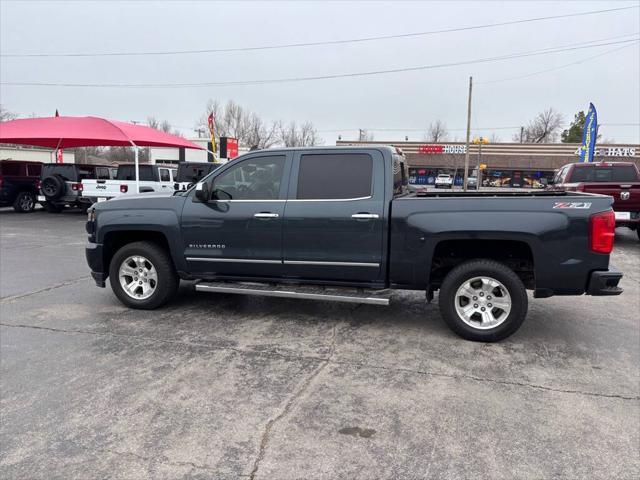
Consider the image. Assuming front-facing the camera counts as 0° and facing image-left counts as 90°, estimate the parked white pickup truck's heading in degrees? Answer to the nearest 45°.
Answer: approximately 225°

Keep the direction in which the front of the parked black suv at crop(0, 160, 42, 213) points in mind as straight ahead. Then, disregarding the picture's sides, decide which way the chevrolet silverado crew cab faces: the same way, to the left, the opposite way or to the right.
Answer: to the left

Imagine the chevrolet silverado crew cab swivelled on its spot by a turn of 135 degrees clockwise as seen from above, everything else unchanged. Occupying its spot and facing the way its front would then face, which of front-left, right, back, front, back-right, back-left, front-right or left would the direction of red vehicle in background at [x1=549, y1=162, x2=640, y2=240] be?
front

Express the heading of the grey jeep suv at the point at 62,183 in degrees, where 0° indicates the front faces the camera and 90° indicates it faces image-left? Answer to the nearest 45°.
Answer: approximately 225°

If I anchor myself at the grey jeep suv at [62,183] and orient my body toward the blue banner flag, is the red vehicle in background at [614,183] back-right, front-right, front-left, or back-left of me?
front-right

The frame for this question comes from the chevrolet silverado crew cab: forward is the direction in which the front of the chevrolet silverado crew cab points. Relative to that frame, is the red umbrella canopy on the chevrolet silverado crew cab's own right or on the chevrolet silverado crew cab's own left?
on the chevrolet silverado crew cab's own right

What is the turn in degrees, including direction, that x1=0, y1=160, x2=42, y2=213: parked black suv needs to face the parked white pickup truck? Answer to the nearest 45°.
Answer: approximately 90° to its right

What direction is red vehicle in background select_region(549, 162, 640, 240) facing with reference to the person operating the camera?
facing away from the viewer and to the left of the viewer

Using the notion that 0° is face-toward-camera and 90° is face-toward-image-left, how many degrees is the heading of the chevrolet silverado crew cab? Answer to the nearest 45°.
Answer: approximately 90°

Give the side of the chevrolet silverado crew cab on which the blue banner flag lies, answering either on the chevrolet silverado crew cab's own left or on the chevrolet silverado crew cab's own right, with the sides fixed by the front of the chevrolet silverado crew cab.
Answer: on the chevrolet silverado crew cab's own right

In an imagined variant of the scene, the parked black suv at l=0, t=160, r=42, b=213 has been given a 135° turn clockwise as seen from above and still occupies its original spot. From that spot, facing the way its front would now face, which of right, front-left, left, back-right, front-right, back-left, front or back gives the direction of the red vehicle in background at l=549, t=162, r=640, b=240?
front-left

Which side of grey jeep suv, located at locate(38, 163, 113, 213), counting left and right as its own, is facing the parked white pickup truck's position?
right

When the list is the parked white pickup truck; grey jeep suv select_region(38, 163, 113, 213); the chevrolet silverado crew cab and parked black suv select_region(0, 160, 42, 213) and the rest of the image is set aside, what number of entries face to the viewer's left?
1

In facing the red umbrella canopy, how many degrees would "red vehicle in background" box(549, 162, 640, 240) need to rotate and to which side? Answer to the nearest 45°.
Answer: approximately 45° to its left

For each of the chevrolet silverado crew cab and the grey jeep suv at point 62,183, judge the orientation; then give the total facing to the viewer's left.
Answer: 1
